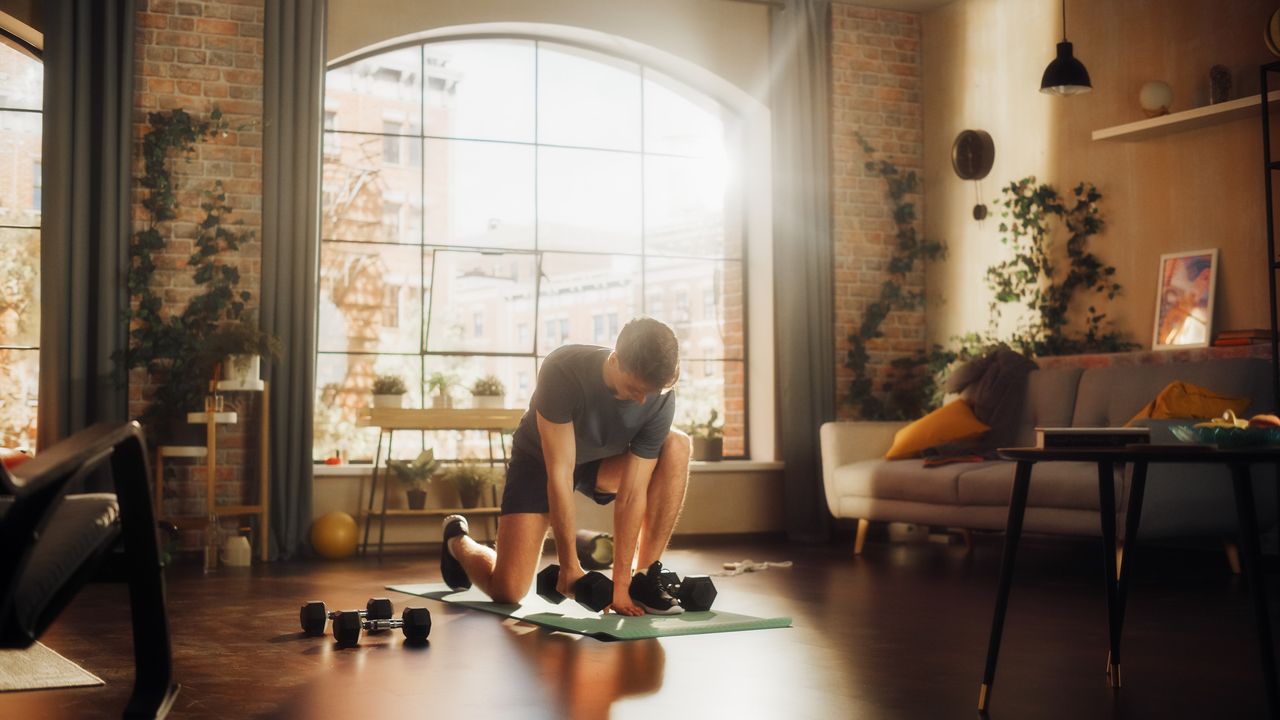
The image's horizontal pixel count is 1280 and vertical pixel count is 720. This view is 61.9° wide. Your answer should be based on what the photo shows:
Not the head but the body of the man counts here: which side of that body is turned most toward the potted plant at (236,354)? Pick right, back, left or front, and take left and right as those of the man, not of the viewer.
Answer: back

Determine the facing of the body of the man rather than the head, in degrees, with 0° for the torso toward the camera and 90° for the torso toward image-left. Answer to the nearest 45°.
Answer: approximately 315°

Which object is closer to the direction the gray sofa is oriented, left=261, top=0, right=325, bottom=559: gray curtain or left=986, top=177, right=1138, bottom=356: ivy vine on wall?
the gray curtain

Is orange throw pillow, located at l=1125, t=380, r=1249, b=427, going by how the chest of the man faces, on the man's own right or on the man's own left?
on the man's own left

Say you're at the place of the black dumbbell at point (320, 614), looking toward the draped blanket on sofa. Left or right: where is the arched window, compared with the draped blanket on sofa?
left

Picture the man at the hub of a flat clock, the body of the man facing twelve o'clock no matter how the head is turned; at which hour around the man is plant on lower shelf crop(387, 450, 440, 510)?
The plant on lower shelf is roughly at 7 o'clock from the man.

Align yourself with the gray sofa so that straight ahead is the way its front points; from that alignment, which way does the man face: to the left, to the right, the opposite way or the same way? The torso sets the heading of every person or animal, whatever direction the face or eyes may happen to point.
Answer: to the left
